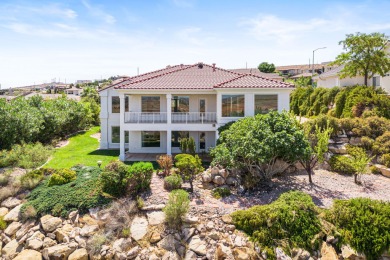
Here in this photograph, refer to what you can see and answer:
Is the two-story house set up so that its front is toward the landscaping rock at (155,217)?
yes

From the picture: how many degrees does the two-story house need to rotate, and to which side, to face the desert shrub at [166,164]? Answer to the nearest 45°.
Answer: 0° — it already faces it

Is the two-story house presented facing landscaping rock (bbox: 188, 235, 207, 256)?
yes

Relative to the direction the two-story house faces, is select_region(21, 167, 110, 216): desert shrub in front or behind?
in front

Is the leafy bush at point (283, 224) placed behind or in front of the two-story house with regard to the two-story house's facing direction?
in front

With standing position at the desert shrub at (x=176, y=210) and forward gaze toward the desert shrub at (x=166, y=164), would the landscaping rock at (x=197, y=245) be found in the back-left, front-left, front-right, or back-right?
back-right

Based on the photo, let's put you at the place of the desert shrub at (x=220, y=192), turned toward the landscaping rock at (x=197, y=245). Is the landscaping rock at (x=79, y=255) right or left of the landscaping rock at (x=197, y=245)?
right

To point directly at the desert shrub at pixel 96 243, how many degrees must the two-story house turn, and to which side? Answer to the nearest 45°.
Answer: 0° — it already faces it

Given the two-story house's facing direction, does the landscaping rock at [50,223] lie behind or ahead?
ahead

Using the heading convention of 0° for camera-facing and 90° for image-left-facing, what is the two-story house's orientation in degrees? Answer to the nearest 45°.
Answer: approximately 0°
